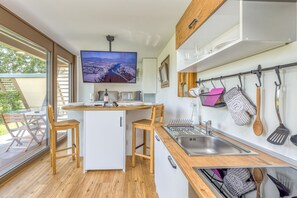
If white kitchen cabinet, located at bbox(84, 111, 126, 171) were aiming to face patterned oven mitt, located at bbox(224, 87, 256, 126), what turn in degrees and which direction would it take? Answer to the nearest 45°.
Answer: approximately 45° to its left

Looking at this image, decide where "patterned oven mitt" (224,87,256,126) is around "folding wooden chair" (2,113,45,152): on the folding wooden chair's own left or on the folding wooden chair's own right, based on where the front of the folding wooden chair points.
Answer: on the folding wooden chair's own right

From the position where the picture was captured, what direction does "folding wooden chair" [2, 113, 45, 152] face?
facing away from the viewer and to the right of the viewer

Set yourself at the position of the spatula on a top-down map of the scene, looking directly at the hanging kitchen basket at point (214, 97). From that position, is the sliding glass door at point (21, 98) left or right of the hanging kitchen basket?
left

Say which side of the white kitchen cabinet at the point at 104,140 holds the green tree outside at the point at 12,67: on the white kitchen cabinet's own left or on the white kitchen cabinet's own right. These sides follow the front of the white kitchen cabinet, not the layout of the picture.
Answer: on the white kitchen cabinet's own right

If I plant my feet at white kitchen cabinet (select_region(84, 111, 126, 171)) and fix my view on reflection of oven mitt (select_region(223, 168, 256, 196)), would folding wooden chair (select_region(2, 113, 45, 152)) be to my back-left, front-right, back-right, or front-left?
back-right
